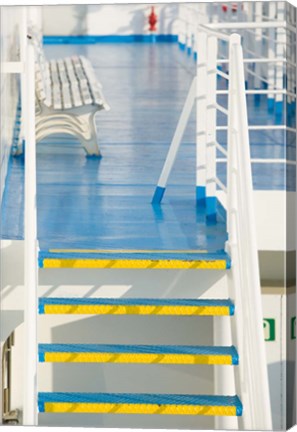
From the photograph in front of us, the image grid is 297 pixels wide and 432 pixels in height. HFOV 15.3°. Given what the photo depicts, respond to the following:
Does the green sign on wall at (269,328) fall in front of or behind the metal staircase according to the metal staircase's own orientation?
behind

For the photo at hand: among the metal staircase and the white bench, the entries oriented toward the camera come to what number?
1

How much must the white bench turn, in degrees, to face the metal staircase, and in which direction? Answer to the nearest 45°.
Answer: approximately 90° to its right

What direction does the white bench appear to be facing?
to the viewer's right

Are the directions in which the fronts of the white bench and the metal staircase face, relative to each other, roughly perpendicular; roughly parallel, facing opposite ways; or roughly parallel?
roughly perpendicular

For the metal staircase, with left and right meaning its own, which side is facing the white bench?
back

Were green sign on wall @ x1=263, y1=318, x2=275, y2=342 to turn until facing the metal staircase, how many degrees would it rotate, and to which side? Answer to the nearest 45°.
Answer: approximately 45° to its right

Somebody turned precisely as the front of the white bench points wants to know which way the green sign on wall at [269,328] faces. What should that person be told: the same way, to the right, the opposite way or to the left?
to the right

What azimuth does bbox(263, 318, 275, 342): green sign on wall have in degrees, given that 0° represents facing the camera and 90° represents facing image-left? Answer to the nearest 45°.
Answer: approximately 0°

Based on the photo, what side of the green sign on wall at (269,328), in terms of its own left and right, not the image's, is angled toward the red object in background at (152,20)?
back

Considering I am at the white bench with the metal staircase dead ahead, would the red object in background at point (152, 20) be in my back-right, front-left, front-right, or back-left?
back-left

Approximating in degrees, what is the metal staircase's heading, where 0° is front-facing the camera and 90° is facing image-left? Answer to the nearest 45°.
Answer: approximately 0°

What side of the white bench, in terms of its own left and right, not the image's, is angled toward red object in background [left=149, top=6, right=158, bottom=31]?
left
